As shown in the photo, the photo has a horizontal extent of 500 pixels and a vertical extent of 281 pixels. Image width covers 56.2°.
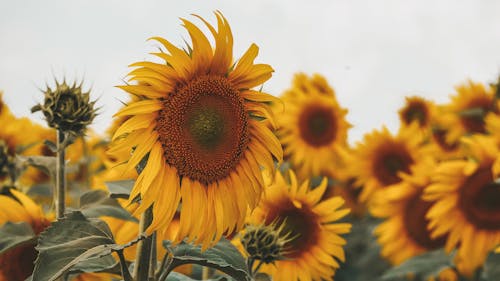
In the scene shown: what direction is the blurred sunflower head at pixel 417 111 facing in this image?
toward the camera

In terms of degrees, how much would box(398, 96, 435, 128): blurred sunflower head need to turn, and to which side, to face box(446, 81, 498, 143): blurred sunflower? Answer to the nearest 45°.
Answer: approximately 45° to its left

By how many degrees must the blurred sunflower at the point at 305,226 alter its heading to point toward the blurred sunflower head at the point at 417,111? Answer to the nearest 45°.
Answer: approximately 180°

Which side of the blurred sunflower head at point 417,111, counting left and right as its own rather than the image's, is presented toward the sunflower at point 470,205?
front

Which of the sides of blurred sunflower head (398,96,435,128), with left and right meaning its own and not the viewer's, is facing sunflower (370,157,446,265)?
front

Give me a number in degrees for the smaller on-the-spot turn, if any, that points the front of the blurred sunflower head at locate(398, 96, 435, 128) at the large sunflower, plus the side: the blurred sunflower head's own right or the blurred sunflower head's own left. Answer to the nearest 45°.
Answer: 0° — it already faces it

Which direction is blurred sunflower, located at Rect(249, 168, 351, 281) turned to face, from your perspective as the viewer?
facing the viewer

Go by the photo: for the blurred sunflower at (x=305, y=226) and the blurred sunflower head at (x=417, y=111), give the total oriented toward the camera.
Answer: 2

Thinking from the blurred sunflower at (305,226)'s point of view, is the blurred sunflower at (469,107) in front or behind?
behind

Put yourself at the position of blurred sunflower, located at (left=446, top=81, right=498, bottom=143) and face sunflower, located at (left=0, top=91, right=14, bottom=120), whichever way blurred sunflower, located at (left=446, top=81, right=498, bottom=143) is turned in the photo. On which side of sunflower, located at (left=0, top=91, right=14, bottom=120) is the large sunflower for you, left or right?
left

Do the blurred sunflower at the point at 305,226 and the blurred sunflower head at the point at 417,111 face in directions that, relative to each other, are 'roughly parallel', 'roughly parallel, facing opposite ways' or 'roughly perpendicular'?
roughly parallel

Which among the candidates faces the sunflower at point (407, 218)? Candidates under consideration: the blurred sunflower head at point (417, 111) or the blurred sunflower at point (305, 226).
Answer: the blurred sunflower head

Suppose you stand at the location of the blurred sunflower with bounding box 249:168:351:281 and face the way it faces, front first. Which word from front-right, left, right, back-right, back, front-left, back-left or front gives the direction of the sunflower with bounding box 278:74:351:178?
back
